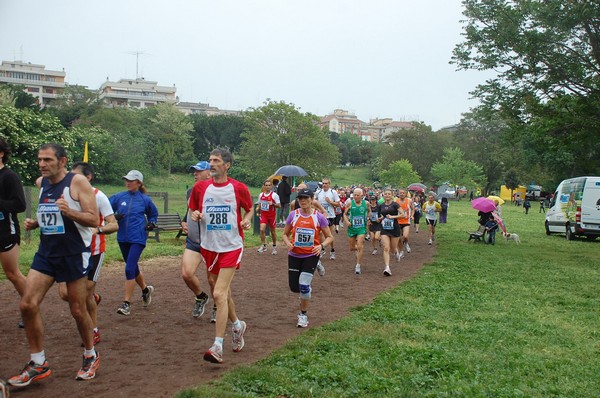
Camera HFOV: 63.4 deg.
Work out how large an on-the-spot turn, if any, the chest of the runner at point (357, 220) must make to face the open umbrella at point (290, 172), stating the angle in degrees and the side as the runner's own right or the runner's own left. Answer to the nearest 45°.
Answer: approximately 180°

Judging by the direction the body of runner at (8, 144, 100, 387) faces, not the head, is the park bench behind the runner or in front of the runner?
behind

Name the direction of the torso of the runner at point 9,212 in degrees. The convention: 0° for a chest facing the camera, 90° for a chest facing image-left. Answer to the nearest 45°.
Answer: approximately 45°

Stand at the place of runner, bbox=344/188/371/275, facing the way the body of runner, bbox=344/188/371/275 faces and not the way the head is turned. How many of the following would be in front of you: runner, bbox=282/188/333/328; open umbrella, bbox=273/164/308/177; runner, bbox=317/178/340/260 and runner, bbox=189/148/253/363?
2

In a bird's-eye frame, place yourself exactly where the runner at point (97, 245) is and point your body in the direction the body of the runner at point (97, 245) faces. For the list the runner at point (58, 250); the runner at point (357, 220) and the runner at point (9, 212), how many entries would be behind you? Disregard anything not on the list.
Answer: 1

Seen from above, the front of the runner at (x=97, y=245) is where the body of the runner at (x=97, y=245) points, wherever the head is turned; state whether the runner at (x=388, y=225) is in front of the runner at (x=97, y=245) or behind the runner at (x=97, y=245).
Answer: behind

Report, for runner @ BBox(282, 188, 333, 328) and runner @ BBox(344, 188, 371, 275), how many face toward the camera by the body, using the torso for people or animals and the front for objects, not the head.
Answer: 2

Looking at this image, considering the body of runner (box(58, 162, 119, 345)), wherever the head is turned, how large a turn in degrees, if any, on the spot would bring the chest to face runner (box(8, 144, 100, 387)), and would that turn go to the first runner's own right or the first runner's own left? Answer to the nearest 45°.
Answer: approximately 45° to the first runner's own left

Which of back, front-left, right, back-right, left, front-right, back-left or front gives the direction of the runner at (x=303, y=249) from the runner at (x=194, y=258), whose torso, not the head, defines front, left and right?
back-left

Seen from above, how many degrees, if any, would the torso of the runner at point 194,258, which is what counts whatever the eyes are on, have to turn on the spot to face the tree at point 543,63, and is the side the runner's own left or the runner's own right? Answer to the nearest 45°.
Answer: approximately 180°

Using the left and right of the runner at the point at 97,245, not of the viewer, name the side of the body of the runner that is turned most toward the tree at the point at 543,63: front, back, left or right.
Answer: back

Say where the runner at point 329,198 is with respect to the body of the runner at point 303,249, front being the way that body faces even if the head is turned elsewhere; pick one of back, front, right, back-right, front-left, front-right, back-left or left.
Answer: back

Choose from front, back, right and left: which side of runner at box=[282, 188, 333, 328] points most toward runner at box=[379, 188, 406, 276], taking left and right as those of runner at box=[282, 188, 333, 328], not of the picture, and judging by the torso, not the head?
back

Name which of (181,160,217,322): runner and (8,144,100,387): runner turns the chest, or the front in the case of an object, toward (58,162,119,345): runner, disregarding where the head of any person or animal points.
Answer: (181,160,217,322): runner
